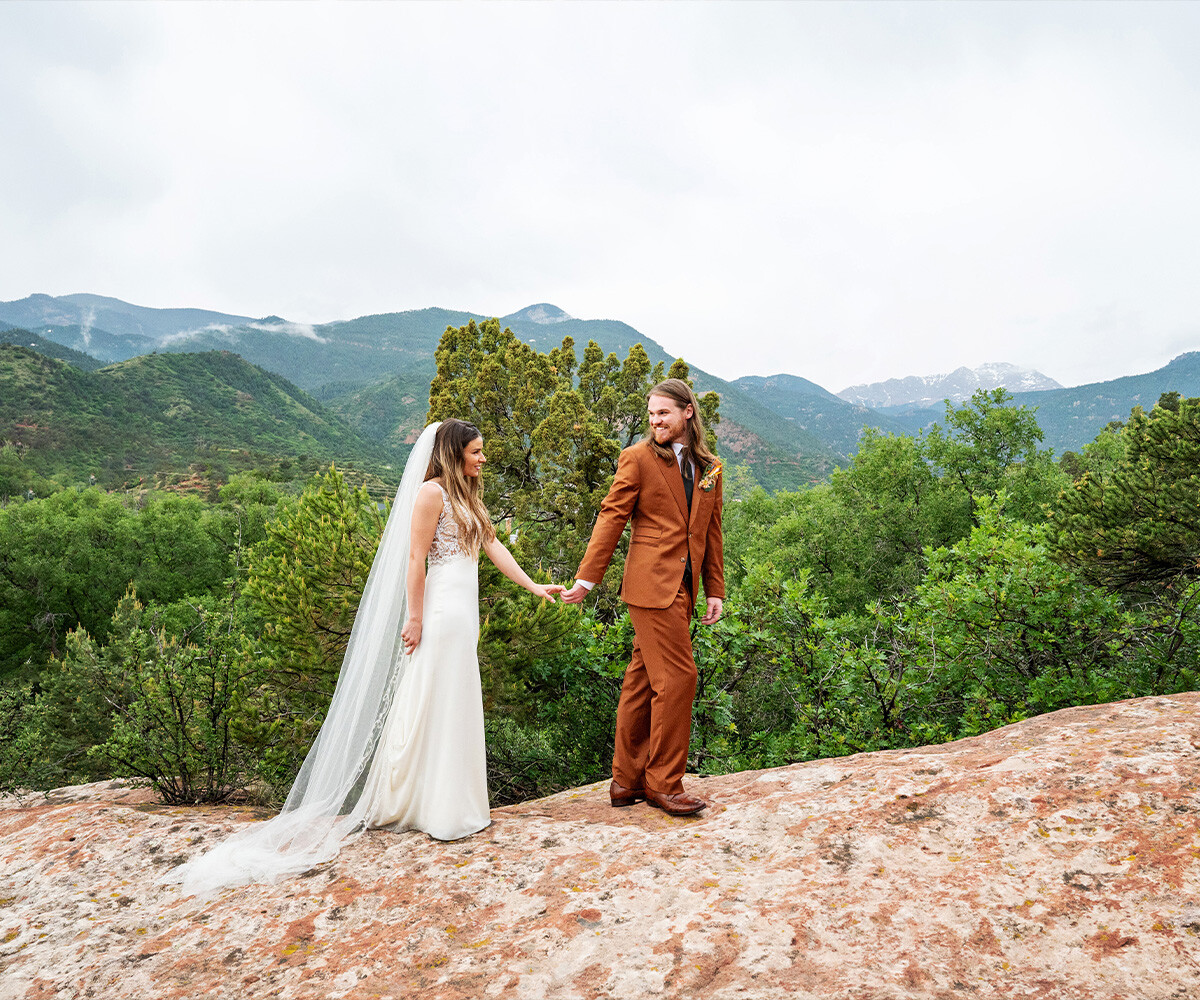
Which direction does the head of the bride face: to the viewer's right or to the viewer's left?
to the viewer's right

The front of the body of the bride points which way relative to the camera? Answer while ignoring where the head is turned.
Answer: to the viewer's right

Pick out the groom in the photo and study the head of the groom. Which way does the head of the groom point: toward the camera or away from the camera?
toward the camera
